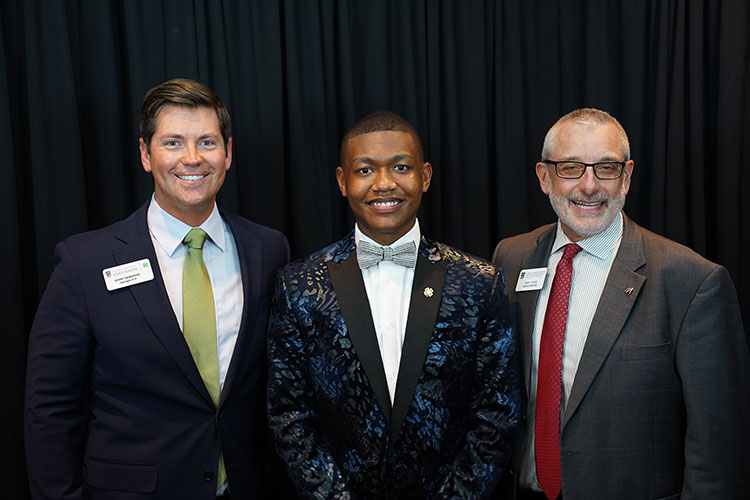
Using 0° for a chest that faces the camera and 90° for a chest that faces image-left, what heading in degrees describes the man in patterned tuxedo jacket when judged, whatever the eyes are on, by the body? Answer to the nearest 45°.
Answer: approximately 0°

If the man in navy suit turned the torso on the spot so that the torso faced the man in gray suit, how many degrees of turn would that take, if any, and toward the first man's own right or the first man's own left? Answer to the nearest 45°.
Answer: approximately 45° to the first man's own left

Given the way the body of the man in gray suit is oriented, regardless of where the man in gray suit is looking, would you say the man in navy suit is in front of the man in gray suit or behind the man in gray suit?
in front

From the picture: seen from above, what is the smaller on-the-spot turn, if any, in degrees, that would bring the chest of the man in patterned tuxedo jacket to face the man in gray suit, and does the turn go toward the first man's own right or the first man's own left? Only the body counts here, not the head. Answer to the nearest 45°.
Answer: approximately 90° to the first man's own left

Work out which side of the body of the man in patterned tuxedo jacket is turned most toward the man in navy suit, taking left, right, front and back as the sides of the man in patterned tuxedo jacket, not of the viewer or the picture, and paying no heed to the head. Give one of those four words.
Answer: right

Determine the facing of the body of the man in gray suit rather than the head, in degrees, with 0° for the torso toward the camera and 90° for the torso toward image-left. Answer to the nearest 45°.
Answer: approximately 45°

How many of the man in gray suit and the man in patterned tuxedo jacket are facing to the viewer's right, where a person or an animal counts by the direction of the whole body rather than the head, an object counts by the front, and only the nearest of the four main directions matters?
0
